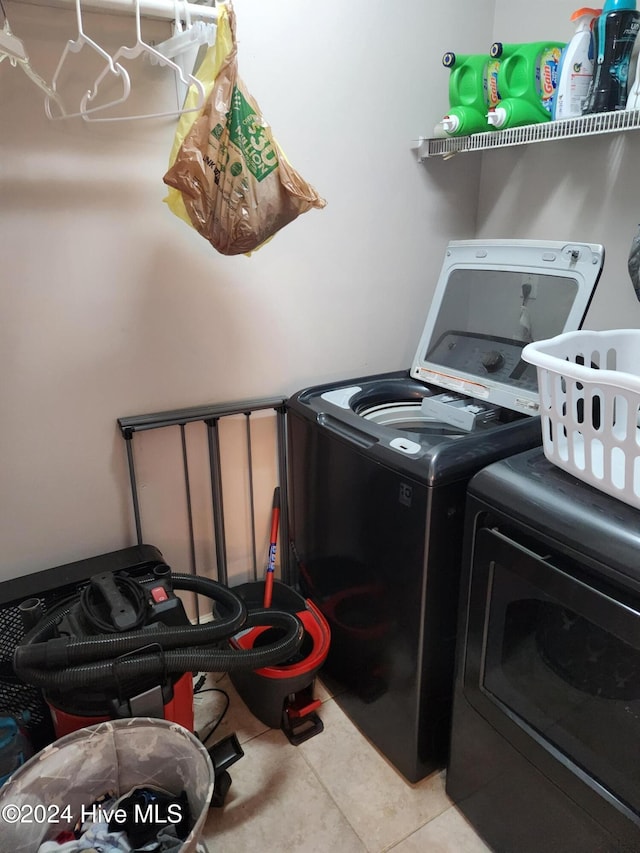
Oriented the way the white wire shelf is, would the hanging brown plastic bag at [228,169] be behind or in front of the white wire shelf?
in front

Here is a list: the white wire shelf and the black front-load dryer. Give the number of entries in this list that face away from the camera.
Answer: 0

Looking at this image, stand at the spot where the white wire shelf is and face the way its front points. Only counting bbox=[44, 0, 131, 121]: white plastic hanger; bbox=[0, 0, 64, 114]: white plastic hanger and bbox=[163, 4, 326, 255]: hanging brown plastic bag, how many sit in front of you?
3

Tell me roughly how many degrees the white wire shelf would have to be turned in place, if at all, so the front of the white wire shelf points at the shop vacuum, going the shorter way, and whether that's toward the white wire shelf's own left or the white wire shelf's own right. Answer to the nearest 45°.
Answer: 0° — it already faces it
